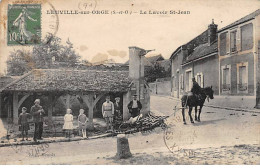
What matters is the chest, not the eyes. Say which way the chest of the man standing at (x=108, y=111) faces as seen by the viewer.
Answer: toward the camera

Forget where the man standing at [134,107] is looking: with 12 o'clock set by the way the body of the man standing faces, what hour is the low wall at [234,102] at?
The low wall is roughly at 9 o'clock from the man standing.

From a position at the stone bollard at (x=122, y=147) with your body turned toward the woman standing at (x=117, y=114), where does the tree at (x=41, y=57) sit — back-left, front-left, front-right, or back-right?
front-left

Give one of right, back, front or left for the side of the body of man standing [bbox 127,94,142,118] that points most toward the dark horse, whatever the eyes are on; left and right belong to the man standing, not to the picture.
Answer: left

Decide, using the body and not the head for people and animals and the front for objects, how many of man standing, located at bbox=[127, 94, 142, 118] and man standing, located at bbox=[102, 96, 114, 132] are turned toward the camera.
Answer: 2

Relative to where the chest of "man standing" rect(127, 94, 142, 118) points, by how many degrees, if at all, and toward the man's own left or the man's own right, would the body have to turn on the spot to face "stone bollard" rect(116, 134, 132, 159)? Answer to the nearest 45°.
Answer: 0° — they already face it

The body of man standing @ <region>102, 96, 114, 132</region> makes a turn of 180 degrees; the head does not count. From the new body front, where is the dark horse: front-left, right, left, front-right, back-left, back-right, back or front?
right

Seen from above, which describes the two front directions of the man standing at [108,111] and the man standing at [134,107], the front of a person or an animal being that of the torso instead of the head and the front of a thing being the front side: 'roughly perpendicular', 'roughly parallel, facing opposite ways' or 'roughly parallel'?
roughly parallel

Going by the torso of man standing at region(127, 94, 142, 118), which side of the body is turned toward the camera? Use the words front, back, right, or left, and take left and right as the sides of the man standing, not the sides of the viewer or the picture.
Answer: front

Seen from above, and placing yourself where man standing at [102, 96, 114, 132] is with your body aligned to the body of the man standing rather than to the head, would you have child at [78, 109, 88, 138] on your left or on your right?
on your right
